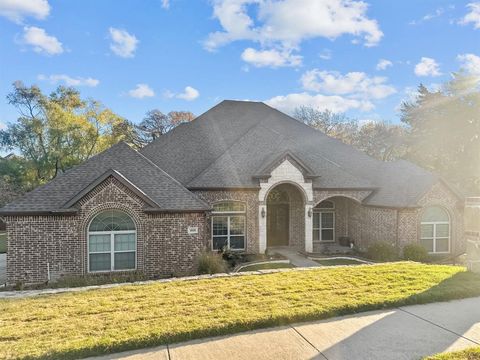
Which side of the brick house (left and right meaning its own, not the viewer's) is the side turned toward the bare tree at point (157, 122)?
back

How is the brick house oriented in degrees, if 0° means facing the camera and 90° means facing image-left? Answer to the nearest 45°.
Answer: approximately 0°

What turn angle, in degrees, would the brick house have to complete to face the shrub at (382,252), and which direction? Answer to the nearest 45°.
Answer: approximately 90° to its left

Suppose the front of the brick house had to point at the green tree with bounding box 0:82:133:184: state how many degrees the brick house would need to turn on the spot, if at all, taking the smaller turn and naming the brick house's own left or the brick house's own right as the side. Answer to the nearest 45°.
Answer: approximately 135° to the brick house's own right

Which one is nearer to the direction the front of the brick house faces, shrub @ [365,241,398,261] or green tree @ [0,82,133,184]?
the shrub

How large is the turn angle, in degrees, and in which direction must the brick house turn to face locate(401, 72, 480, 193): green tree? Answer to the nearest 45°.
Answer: approximately 135° to its left

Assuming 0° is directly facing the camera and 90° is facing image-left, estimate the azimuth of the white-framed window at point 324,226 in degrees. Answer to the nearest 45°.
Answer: approximately 0°
